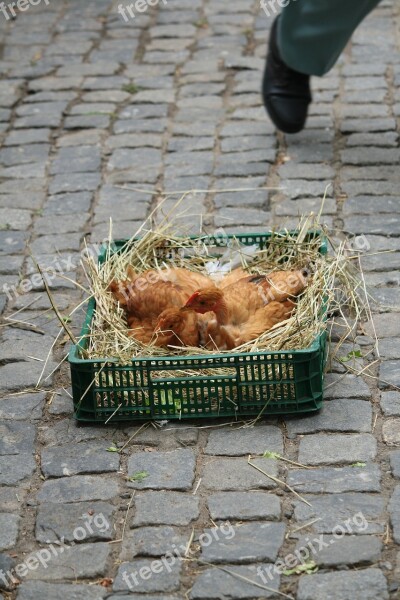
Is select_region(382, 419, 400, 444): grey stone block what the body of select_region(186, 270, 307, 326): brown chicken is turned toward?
no

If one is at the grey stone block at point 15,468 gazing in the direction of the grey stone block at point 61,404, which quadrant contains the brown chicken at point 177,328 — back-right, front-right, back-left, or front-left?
front-right

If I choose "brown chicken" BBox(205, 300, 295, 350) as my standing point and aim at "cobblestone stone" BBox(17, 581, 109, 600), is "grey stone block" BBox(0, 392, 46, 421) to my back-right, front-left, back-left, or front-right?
front-right

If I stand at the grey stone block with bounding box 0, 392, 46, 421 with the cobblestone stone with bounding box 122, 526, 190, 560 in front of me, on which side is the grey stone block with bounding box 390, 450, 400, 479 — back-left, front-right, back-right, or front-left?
front-left
